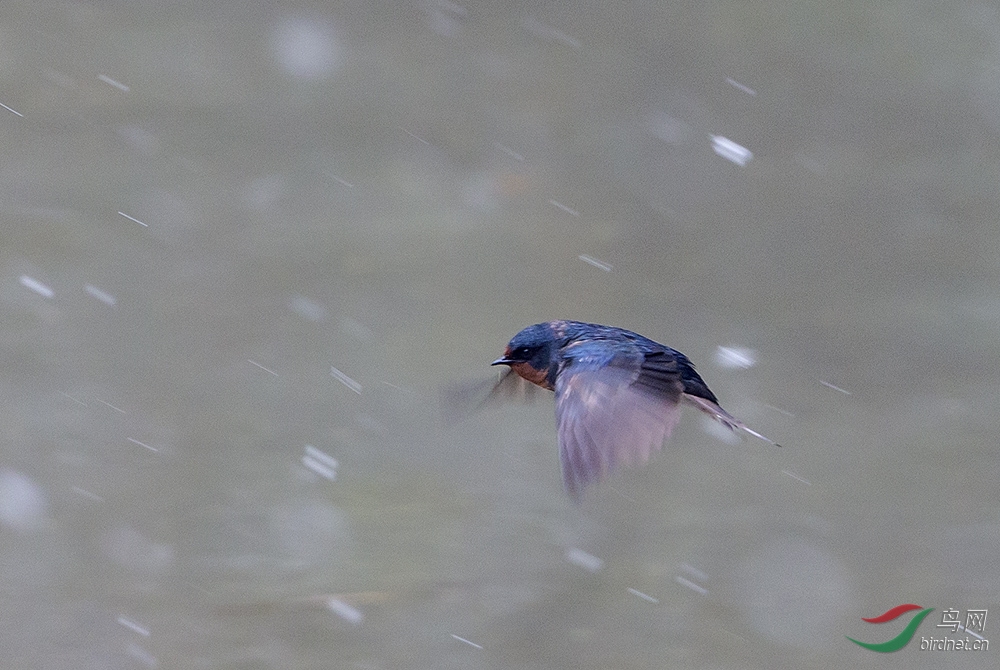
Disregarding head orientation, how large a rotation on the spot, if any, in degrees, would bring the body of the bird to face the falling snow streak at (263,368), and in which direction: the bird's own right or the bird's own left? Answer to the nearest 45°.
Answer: approximately 45° to the bird's own right

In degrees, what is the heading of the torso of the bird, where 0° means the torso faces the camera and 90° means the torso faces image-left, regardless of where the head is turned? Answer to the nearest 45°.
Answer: approximately 90°

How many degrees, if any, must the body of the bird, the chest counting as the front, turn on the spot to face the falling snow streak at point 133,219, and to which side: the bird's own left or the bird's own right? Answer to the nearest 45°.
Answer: approximately 45° to the bird's own right

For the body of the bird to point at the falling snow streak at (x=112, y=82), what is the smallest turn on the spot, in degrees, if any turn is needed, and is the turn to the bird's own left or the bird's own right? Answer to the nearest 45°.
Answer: approximately 45° to the bird's own right
